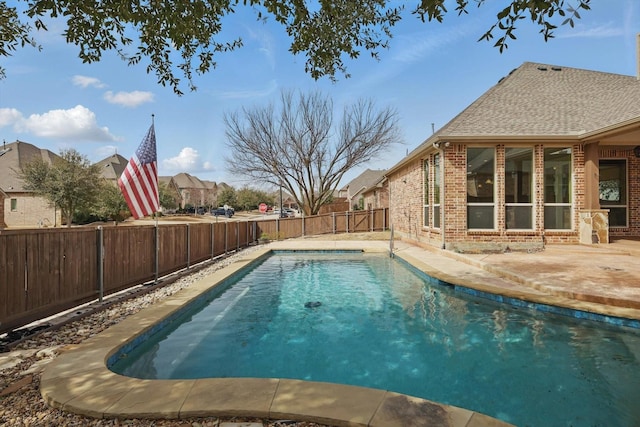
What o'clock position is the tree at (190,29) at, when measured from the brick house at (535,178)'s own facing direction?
The tree is roughly at 7 o'clock from the brick house.

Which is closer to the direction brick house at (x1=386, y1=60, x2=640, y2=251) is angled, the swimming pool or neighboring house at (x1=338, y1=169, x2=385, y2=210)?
the swimming pool

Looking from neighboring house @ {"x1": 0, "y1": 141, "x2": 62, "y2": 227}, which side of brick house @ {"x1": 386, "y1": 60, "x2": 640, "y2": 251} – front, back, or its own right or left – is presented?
left

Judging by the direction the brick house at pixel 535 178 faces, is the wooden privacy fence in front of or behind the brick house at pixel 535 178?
behind

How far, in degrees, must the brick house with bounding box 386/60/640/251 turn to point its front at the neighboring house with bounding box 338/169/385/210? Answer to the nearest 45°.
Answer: approximately 45° to its left

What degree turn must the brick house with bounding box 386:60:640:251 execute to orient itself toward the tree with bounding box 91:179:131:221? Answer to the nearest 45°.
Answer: approximately 90° to its left

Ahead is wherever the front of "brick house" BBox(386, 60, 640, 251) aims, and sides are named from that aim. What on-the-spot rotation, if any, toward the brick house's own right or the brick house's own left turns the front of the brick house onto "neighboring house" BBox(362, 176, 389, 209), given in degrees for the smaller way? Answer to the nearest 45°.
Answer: approximately 45° to the brick house's own left

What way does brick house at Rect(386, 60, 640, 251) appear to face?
away from the camera
